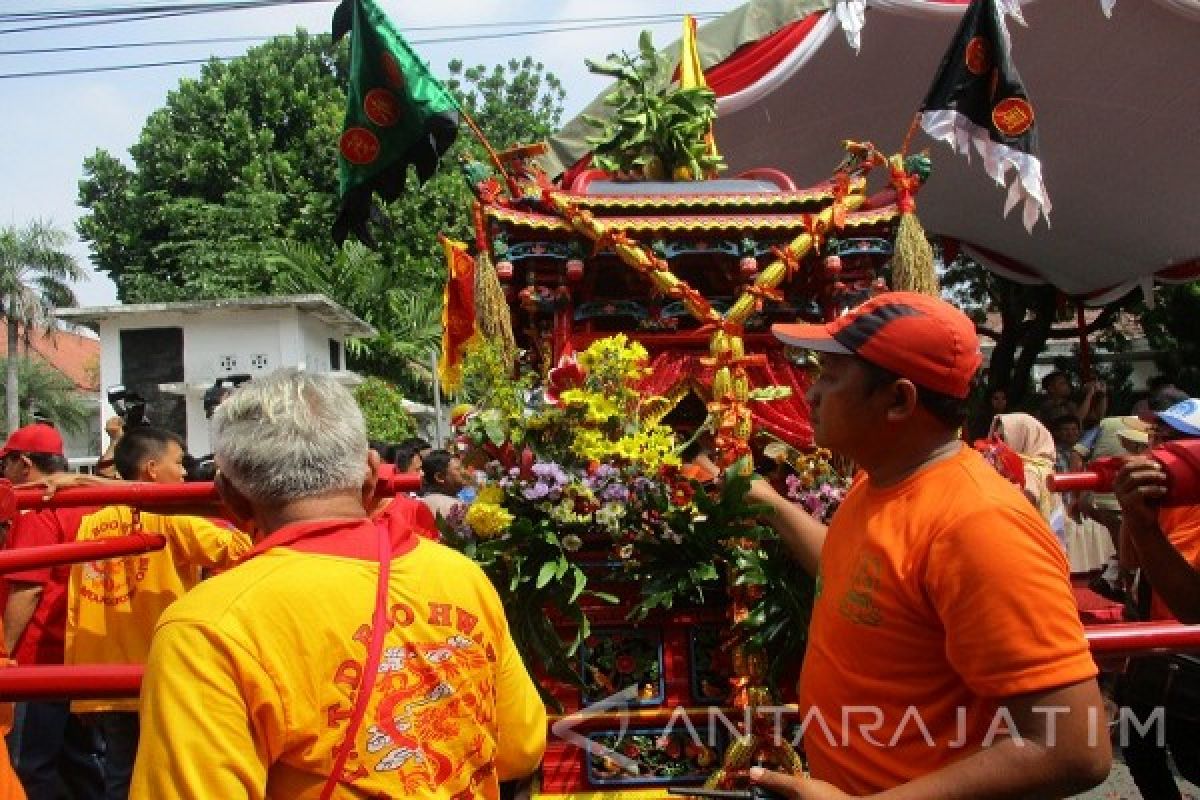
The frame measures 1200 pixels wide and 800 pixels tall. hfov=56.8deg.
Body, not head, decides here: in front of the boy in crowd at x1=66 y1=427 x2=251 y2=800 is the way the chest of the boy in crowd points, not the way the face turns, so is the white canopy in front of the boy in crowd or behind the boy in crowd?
in front

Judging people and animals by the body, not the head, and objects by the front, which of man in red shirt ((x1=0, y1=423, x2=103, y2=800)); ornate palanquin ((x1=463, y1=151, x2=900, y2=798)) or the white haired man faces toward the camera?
the ornate palanquin

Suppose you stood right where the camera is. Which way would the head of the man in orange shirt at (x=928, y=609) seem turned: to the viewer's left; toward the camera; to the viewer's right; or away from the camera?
to the viewer's left

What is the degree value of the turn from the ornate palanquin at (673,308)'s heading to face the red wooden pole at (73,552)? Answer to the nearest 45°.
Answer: approximately 45° to its right

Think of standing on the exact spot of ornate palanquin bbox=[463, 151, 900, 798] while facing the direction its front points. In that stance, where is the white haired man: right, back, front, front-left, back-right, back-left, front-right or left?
front

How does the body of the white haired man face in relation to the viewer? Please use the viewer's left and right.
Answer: facing away from the viewer and to the left of the viewer

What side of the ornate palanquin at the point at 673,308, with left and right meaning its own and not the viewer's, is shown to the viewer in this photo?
front
